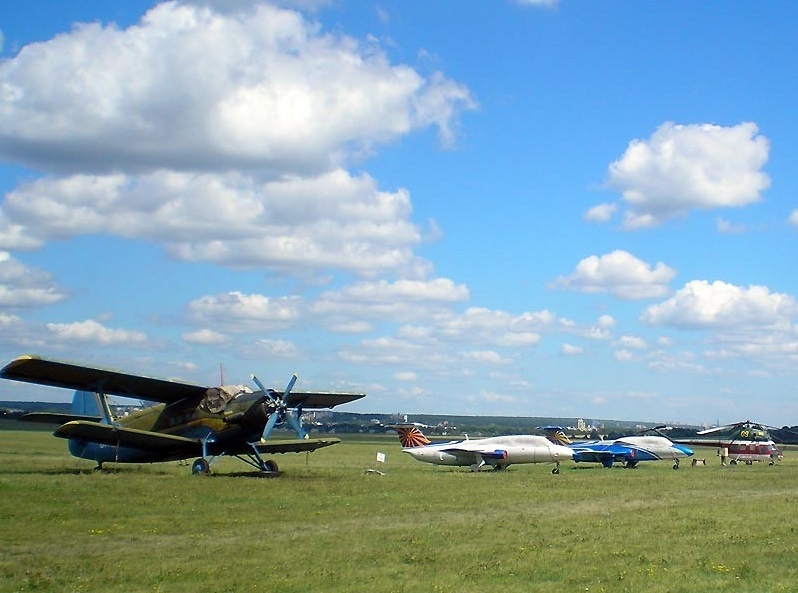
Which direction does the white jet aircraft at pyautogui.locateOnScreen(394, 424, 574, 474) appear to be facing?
to the viewer's right

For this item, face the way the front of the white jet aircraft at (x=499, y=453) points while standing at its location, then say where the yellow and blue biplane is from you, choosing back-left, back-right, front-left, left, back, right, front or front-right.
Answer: back-right

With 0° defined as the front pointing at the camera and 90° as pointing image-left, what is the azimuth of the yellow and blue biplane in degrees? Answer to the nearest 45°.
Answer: approximately 315°

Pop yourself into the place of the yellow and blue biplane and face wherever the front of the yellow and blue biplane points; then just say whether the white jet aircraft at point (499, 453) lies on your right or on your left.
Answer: on your left
